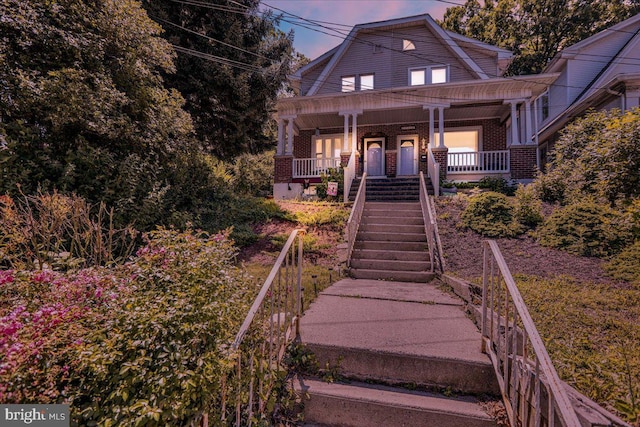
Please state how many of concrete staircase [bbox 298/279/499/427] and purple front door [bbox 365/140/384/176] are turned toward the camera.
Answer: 2

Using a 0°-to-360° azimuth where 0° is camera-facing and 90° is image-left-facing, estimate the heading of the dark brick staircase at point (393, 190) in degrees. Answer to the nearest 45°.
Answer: approximately 0°

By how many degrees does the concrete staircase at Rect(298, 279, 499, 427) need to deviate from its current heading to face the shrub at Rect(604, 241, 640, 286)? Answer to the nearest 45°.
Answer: approximately 135° to its left

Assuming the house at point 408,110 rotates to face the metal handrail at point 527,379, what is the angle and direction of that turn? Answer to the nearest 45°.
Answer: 0° — it already faces it

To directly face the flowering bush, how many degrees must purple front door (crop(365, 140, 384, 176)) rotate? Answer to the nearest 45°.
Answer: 0° — it already faces it

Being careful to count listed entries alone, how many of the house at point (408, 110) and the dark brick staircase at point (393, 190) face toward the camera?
2

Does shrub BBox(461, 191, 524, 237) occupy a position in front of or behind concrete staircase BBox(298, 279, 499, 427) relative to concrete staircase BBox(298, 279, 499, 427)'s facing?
behind

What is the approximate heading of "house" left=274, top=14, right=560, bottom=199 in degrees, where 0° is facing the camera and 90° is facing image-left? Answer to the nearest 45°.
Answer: approximately 0°

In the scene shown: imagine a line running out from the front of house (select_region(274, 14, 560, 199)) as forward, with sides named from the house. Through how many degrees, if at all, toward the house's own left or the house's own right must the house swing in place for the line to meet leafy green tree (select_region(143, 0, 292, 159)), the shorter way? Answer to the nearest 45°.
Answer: approximately 45° to the house's own right
